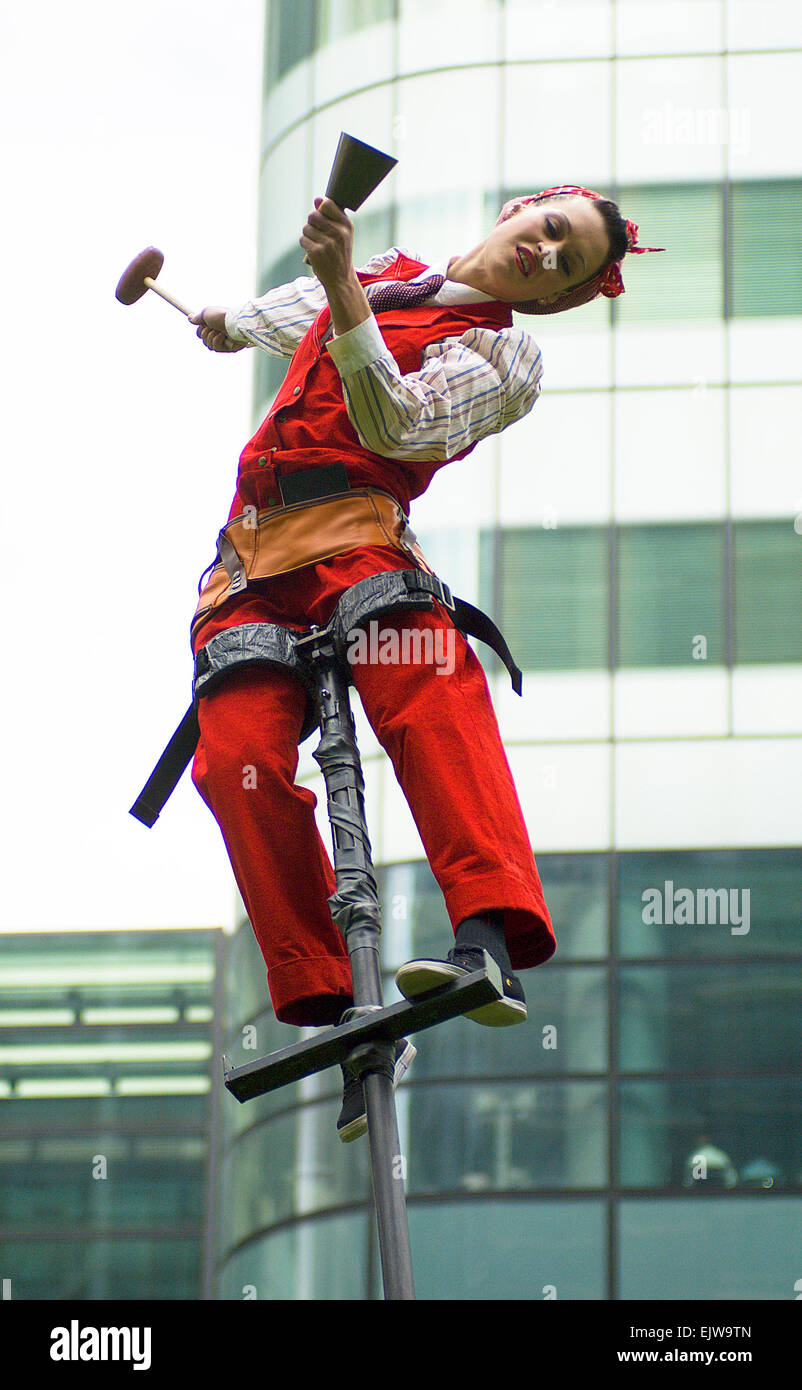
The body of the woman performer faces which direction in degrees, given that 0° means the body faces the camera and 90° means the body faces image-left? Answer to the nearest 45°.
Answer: approximately 45°

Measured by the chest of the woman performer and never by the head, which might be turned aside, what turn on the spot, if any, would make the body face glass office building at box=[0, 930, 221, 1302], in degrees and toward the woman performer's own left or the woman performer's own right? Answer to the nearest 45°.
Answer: approximately 135° to the woman performer's own right

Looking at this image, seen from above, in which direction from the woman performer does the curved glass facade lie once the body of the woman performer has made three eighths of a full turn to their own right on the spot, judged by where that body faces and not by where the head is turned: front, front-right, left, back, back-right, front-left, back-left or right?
front
